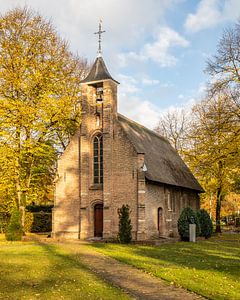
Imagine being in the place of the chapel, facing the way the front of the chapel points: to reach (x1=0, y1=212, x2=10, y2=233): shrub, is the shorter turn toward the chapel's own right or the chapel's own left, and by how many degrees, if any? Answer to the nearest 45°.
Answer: approximately 90° to the chapel's own right

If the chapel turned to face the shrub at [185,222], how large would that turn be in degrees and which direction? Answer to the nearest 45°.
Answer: approximately 135° to its left

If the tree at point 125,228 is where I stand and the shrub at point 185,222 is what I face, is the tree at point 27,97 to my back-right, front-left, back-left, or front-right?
back-left

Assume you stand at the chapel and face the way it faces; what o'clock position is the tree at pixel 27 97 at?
The tree is roughly at 1 o'clock from the chapel.

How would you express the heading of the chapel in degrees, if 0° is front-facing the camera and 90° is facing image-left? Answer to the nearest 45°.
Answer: approximately 45°
